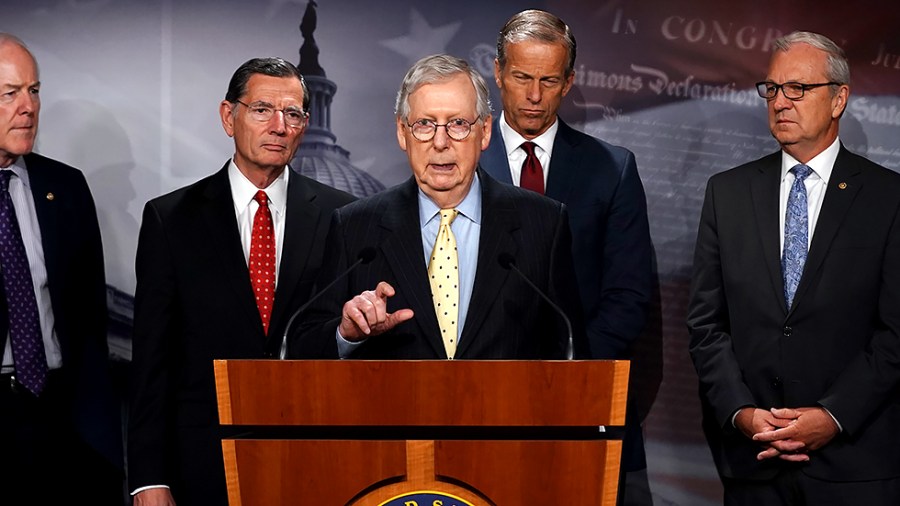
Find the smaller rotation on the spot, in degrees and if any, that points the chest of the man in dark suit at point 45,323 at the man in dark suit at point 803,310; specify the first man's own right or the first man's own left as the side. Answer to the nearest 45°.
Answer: approximately 45° to the first man's own left

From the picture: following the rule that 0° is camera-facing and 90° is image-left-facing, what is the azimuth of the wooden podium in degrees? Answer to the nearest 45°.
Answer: approximately 0°

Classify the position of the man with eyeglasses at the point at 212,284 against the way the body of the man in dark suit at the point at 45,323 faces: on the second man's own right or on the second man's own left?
on the second man's own left

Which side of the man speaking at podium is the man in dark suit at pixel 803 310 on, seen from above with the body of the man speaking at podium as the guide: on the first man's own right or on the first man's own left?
on the first man's own left

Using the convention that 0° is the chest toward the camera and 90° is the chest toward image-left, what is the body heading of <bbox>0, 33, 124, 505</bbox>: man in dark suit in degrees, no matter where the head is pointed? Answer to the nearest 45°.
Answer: approximately 0°

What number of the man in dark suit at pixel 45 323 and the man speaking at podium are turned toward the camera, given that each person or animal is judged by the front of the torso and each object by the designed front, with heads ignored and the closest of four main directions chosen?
2
